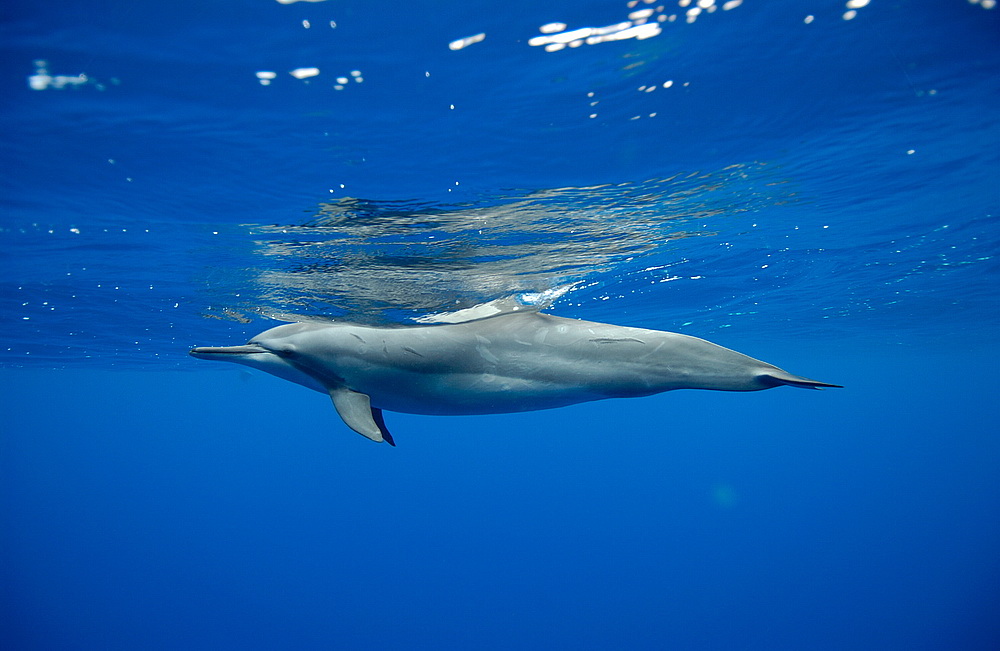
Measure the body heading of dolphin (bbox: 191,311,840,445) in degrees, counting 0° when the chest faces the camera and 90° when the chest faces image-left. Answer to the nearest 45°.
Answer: approximately 90°
